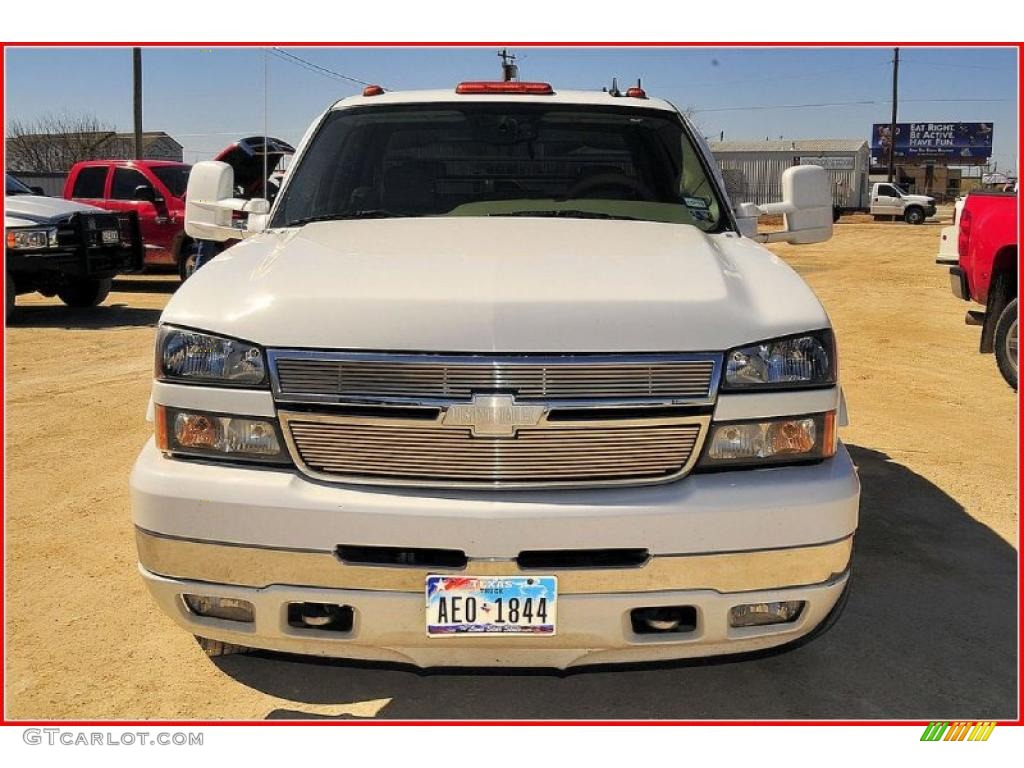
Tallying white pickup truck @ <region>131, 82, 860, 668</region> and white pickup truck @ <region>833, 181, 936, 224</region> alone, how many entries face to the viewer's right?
1

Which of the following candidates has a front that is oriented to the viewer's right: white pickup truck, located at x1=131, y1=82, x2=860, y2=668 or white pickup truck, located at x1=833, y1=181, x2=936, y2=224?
white pickup truck, located at x1=833, y1=181, x2=936, y2=224

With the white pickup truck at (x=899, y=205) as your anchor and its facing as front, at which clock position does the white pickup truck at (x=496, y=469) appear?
the white pickup truck at (x=496, y=469) is roughly at 3 o'clock from the white pickup truck at (x=899, y=205).

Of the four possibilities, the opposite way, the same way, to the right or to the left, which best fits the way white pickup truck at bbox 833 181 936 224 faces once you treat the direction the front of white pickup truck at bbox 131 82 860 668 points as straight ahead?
to the left

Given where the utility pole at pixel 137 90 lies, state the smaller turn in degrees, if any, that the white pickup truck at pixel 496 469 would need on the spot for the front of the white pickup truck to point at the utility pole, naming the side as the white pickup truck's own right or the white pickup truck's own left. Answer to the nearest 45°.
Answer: approximately 180°

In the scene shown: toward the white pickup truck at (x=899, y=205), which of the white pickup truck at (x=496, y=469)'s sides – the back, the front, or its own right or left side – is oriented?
back

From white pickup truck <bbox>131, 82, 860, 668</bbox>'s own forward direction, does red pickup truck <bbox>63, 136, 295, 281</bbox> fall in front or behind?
behind

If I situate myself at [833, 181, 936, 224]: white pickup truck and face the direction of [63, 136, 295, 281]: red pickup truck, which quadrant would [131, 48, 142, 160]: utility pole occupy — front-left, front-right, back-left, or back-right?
front-right

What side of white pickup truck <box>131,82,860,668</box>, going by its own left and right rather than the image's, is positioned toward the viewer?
front

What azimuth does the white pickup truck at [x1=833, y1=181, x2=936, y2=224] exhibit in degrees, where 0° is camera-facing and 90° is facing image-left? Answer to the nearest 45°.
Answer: approximately 270°

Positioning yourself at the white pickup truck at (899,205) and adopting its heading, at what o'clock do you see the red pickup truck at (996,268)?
The red pickup truck is roughly at 3 o'clock from the white pickup truck.
